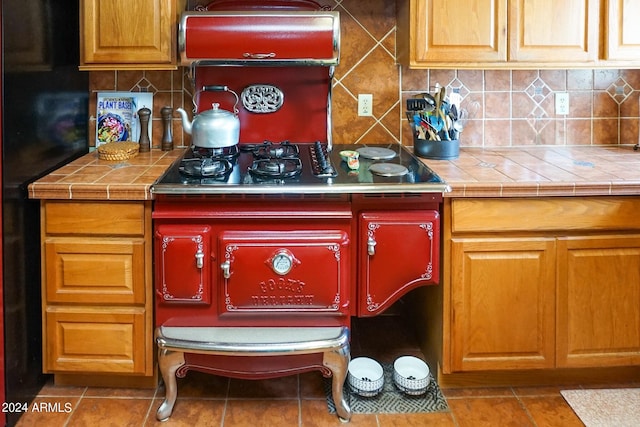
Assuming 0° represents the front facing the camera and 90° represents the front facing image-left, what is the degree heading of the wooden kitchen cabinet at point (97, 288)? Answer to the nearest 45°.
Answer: approximately 0°

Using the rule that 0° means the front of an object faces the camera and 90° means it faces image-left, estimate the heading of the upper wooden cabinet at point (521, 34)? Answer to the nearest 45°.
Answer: approximately 0°

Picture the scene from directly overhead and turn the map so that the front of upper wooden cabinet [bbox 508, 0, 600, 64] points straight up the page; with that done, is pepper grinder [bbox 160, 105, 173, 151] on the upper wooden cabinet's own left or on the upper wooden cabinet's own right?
on the upper wooden cabinet's own right

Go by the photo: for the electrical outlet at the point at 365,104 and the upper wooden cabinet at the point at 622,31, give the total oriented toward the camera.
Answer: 2
